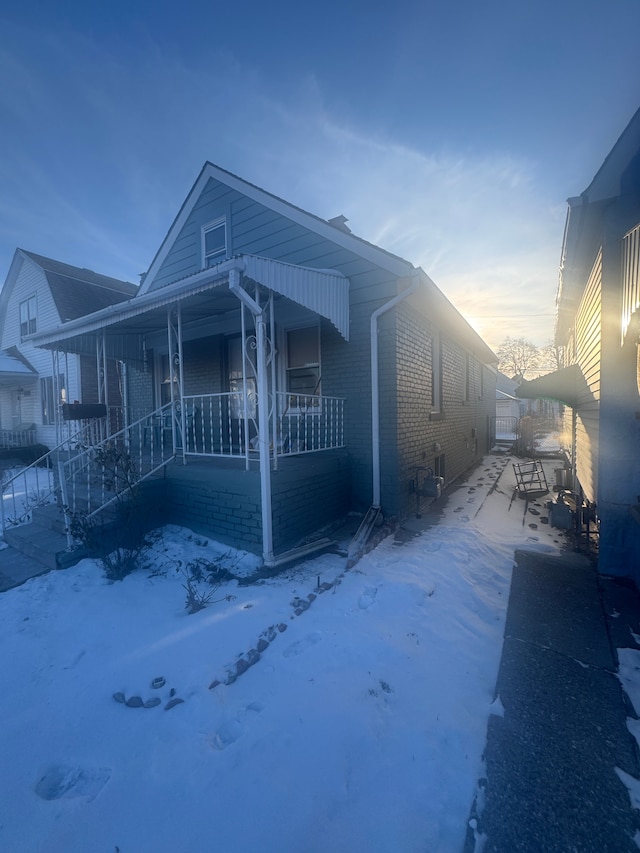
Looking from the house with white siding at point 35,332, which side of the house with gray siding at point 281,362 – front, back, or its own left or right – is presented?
right

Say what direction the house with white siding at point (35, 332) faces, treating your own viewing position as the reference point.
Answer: facing the viewer and to the left of the viewer

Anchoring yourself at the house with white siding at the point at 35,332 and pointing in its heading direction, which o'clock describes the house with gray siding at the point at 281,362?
the house with gray siding at the point at 281,362 is roughly at 10 o'clock from the house with white siding at the point at 35,332.

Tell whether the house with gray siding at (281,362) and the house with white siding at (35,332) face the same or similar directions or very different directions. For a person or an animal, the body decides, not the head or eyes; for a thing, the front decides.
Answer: same or similar directions

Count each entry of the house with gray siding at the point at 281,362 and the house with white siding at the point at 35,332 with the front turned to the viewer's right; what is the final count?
0

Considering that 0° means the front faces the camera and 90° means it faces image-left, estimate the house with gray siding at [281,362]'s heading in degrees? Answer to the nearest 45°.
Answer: approximately 45°

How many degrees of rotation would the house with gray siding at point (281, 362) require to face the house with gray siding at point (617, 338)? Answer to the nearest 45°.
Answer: approximately 90° to its left

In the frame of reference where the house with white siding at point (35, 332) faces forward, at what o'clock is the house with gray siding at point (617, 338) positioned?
the house with gray siding at point (617, 338) is roughly at 10 o'clock from the house with white siding at point (35, 332).
